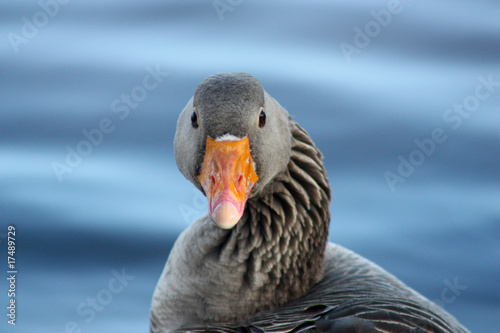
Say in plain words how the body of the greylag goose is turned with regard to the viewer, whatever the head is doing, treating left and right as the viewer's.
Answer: facing the viewer and to the left of the viewer
